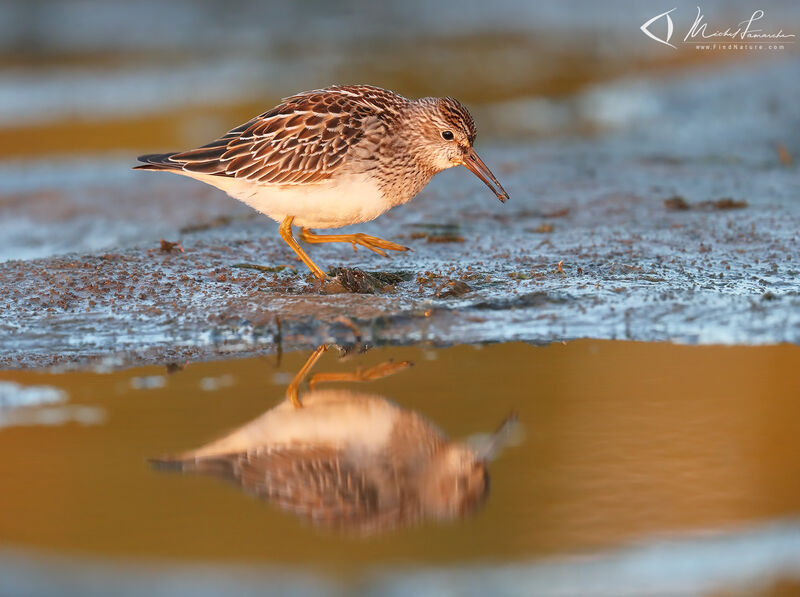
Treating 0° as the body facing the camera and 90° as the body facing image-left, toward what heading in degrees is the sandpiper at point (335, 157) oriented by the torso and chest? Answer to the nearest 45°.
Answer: approximately 270°

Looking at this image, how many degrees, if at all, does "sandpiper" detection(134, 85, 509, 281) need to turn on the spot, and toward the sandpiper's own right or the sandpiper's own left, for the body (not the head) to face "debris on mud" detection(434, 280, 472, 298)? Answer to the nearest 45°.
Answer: approximately 45° to the sandpiper's own right

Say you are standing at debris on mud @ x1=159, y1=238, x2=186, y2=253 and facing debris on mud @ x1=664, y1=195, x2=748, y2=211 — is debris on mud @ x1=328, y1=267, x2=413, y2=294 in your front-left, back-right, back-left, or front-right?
front-right

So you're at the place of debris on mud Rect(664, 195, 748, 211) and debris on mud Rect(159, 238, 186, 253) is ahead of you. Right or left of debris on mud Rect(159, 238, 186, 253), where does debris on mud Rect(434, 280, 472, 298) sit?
left

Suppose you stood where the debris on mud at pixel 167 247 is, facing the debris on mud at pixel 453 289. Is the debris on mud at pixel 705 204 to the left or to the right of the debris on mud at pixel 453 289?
left

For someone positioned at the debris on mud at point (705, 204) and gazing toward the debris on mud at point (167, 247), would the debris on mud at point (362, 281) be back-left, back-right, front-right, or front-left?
front-left

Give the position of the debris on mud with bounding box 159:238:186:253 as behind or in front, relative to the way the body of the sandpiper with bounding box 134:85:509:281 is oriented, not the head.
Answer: behind
